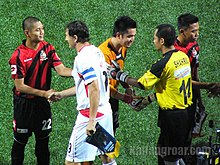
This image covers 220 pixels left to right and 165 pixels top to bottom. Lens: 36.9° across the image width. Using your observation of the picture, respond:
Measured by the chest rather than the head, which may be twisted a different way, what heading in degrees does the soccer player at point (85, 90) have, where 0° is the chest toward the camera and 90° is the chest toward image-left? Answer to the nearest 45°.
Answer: approximately 90°

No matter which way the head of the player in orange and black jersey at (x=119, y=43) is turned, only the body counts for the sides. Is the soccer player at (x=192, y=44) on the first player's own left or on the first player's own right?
on the first player's own left

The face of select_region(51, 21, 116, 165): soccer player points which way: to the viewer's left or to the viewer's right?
to the viewer's left

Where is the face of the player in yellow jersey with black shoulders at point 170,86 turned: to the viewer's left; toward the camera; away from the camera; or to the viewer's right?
to the viewer's left

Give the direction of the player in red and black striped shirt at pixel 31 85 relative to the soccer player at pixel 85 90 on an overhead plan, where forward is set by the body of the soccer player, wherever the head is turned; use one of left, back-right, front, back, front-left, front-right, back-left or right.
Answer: front-right

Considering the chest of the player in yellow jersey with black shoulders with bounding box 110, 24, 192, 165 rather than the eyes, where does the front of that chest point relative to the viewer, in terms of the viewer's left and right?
facing away from the viewer and to the left of the viewer

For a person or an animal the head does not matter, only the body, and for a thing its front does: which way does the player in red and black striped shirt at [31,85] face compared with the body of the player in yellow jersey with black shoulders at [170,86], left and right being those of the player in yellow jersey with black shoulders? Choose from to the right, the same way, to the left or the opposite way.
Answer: the opposite way
